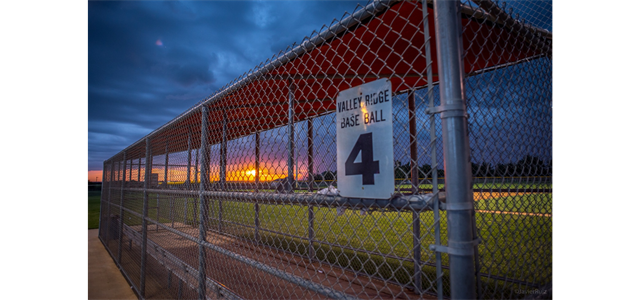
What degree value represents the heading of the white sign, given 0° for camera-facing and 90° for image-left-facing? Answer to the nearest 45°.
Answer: approximately 45°
